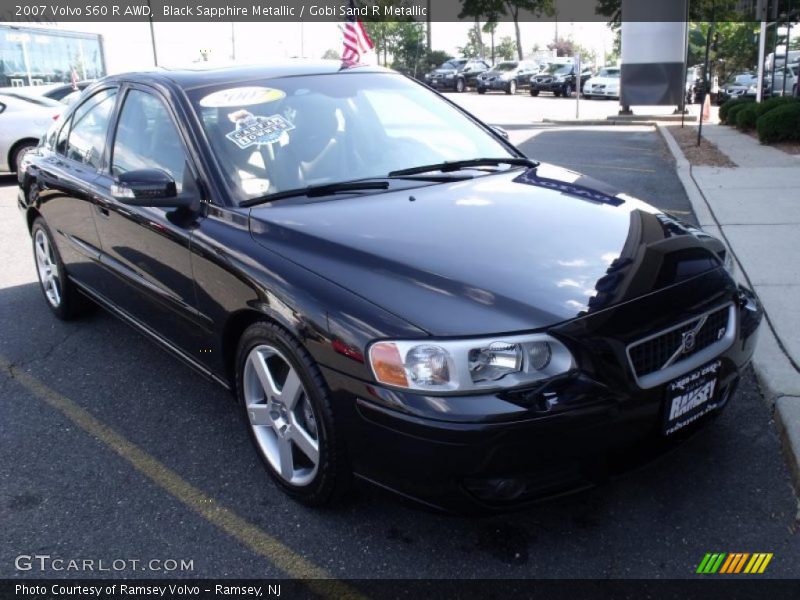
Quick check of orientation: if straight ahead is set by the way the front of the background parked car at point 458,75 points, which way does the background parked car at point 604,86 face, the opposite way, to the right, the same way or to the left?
the same way

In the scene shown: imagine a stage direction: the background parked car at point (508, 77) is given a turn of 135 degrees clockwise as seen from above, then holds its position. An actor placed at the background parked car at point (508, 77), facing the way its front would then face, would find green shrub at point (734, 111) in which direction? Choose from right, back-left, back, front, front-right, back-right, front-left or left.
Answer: back

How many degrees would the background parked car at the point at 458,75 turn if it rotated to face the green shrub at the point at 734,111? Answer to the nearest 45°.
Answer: approximately 45° to its left

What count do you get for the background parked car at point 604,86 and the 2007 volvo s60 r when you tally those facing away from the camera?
0

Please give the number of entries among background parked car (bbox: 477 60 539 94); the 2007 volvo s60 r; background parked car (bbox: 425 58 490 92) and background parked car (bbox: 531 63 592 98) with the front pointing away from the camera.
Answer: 0

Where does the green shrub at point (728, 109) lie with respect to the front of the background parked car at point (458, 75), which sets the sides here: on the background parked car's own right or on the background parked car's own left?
on the background parked car's own left

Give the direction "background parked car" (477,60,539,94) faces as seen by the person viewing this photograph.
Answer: facing the viewer and to the left of the viewer

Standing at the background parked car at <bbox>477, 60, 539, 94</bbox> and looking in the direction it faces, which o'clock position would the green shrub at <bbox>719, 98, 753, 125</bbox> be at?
The green shrub is roughly at 10 o'clock from the background parked car.

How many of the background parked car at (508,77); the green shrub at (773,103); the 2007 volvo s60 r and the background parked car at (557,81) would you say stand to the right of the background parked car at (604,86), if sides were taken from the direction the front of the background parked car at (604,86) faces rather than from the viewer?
2

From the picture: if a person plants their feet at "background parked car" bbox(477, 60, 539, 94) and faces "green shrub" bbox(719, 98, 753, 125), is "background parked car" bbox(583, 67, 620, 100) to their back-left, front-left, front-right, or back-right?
front-left

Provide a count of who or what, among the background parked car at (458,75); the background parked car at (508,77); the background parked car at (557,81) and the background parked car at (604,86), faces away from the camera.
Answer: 0

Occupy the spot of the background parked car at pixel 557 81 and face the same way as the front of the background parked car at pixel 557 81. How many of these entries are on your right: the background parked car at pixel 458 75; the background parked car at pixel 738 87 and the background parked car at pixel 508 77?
2

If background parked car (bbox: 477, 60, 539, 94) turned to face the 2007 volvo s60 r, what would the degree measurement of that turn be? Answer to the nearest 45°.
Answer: approximately 45° to its left

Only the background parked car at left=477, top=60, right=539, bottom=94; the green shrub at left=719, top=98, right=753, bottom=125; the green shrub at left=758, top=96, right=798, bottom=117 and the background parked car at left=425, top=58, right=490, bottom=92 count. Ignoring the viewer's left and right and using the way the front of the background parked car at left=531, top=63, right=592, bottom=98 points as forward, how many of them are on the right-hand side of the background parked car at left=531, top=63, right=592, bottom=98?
2

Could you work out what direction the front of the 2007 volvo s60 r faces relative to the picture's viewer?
facing the viewer and to the right of the viewer

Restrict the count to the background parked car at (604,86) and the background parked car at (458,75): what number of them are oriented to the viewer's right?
0

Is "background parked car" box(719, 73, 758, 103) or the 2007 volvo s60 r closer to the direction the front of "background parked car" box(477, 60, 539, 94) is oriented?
the 2007 volvo s60 r

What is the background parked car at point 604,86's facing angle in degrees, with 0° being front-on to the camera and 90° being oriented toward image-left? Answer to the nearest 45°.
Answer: approximately 45°

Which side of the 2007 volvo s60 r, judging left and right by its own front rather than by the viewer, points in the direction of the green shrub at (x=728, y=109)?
left
